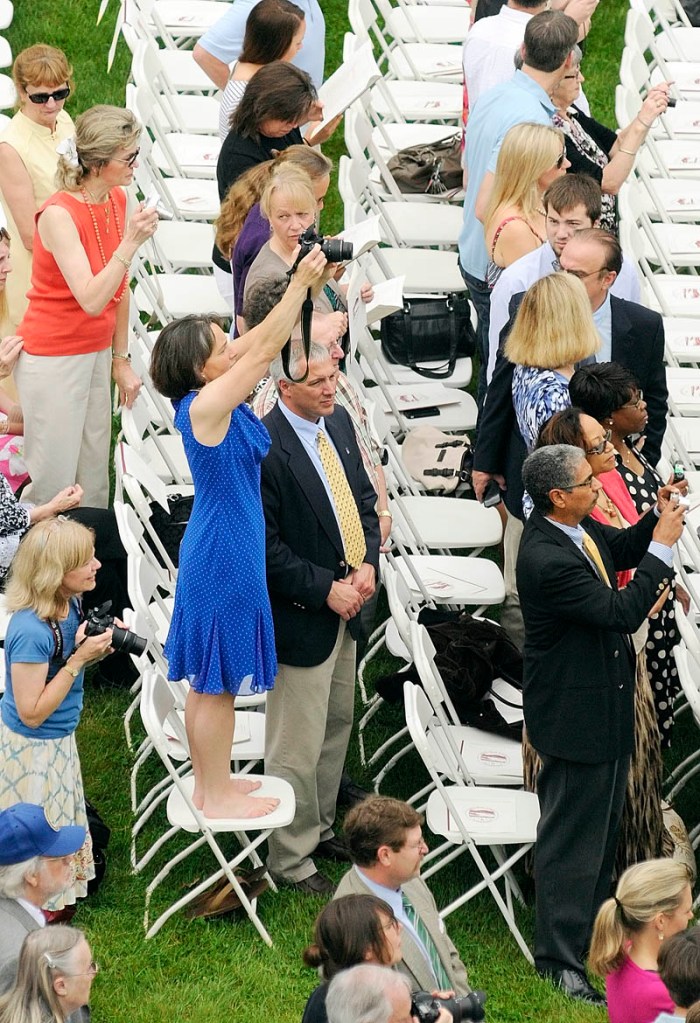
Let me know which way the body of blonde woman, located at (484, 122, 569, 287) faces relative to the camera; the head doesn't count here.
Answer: to the viewer's right

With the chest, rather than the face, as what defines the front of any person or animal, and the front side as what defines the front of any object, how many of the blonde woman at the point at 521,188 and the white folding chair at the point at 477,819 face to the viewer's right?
2

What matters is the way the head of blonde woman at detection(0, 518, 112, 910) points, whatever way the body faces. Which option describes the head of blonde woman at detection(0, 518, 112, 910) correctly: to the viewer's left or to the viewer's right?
to the viewer's right

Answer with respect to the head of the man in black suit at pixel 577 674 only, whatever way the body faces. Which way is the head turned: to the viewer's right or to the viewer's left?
to the viewer's right

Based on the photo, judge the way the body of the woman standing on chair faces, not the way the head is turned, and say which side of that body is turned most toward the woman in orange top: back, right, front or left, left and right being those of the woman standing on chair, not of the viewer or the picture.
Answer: left

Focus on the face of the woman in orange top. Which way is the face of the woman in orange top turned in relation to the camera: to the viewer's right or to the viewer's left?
to the viewer's right

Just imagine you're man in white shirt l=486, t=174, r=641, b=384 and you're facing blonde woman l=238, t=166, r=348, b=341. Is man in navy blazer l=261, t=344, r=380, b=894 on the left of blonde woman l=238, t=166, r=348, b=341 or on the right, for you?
left

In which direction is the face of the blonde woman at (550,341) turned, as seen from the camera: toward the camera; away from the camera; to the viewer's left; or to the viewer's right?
away from the camera

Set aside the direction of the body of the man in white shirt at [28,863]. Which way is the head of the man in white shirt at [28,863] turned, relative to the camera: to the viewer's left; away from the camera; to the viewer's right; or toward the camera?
to the viewer's right

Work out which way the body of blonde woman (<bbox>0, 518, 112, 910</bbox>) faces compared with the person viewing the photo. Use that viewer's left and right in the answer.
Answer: facing to the right of the viewer
